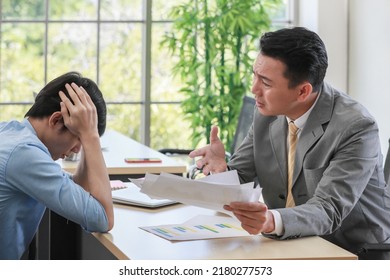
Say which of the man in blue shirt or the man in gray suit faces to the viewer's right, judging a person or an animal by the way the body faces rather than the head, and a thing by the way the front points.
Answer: the man in blue shirt

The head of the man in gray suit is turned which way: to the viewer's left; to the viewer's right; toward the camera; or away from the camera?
to the viewer's left

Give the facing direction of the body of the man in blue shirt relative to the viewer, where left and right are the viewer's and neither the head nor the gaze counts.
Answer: facing to the right of the viewer

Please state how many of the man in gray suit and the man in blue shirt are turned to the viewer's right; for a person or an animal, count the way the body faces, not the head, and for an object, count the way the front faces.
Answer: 1

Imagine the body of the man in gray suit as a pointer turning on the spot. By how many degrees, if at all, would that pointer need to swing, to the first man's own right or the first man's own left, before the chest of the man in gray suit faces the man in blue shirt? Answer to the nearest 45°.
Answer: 0° — they already face them

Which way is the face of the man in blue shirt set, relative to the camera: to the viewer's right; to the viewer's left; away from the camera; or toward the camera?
to the viewer's right
